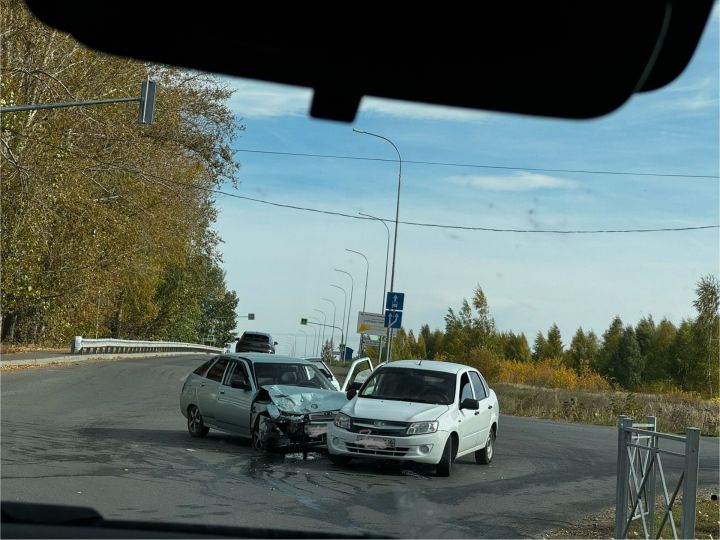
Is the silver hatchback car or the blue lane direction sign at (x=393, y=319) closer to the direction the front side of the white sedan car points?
the silver hatchback car

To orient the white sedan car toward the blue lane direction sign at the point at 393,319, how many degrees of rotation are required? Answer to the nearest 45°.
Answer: approximately 135° to its right

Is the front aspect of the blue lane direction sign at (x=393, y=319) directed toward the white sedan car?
yes

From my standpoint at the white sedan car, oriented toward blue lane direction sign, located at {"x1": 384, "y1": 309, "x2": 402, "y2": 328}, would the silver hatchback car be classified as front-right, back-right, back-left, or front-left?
front-left

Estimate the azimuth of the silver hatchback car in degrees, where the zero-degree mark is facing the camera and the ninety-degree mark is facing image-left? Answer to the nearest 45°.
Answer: approximately 315°

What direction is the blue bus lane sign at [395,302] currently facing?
toward the camera

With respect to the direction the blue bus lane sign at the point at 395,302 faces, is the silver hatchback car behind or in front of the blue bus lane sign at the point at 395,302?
in front

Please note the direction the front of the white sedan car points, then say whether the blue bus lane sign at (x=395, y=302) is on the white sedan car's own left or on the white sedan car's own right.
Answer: on the white sedan car's own right

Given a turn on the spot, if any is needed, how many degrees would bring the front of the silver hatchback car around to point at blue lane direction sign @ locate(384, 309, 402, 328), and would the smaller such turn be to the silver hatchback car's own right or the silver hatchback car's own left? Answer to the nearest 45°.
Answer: approximately 135° to the silver hatchback car's own left

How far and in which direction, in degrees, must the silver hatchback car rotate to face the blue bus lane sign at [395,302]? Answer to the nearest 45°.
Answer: approximately 135° to its left

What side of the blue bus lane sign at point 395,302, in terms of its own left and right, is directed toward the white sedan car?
front

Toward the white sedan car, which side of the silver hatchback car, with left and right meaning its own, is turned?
front

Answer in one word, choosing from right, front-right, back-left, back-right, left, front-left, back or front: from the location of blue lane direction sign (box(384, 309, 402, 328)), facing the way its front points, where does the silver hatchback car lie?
front
